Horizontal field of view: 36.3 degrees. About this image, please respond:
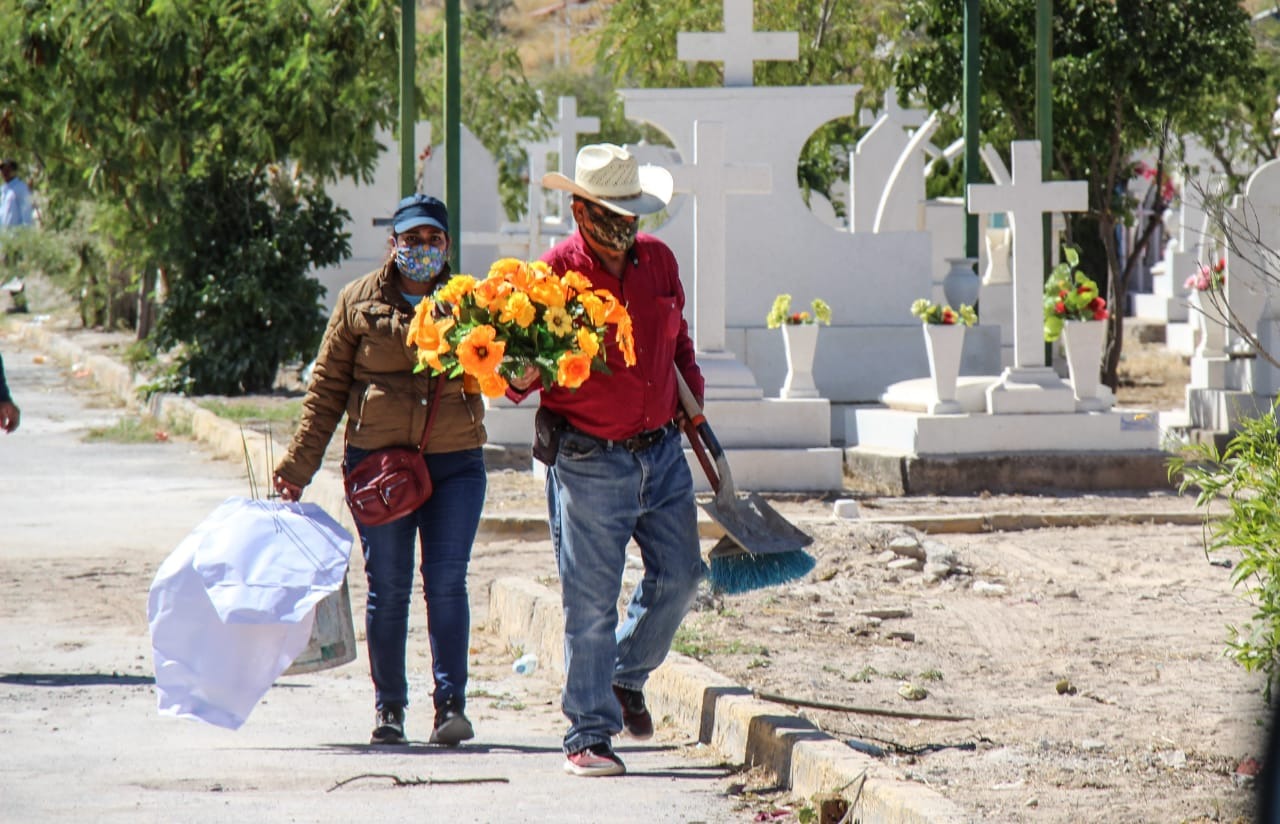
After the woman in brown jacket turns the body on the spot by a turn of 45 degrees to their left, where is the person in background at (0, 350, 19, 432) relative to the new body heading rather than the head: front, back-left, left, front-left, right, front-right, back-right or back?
back

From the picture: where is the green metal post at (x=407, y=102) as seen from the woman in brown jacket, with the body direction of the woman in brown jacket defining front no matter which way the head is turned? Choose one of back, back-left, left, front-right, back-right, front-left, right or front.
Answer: back

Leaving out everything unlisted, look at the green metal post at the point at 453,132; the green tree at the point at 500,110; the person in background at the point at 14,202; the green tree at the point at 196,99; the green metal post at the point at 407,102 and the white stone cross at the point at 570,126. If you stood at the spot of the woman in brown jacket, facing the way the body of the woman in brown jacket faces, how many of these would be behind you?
6

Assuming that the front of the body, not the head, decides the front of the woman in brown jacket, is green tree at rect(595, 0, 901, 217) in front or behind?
behind

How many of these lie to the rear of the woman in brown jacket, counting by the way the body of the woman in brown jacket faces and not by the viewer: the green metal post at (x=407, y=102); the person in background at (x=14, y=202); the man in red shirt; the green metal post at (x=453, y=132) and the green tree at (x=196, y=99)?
4

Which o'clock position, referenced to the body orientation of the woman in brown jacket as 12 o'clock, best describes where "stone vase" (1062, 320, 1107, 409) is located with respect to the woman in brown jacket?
The stone vase is roughly at 7 o'clock from the woman in brown jacket.

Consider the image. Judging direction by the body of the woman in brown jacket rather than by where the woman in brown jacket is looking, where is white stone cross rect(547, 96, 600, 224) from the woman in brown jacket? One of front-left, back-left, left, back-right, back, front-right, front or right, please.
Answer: back

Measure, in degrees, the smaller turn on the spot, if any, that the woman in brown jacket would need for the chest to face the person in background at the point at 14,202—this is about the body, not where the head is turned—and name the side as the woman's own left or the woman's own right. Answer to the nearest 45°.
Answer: approximately 180°

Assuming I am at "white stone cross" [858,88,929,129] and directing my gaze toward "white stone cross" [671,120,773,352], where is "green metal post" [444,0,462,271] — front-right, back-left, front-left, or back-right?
front-right

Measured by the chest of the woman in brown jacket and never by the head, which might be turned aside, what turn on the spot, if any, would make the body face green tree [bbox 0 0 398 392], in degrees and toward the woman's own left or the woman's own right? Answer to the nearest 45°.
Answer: approximately 180°

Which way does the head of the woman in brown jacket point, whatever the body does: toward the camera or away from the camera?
toward the camera

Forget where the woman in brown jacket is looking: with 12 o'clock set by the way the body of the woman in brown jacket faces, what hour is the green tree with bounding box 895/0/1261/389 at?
The green tree is roughly at 7 o'clock from the woman in brown jacket.

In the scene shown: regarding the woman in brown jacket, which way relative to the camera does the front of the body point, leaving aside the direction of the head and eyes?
toward the camera

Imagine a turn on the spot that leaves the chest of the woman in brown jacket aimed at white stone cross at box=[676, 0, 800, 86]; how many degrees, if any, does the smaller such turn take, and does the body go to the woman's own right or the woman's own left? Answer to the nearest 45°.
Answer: approximately 180°

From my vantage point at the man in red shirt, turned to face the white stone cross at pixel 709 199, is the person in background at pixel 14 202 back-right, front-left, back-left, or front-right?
front-left

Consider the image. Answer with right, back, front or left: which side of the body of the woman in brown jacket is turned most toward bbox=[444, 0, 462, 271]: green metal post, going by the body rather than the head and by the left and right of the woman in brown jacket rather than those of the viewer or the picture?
back

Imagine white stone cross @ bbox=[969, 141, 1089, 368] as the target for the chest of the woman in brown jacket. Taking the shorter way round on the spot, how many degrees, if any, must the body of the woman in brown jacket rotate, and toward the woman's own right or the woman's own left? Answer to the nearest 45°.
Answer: approximately 135° to the woman's own left

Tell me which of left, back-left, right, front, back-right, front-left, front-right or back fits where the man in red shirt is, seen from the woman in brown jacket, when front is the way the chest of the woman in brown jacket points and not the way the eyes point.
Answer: front-left

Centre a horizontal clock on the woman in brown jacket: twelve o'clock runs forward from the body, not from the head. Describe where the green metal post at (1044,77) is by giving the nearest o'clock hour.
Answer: The green metal post is roughly at 7 o'clock from the woman in brown jacket.
